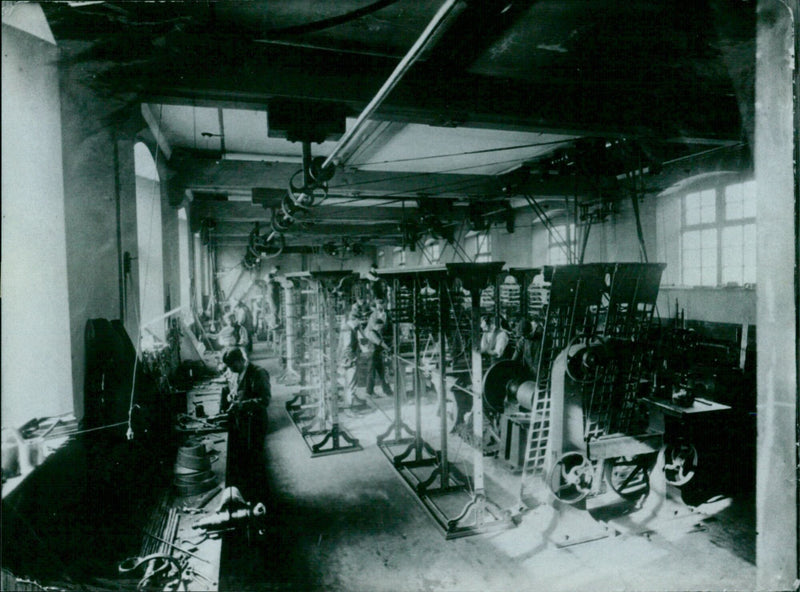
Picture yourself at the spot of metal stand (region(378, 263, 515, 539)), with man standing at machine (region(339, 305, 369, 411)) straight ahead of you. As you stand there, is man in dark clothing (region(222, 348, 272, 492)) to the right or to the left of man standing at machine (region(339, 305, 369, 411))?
left

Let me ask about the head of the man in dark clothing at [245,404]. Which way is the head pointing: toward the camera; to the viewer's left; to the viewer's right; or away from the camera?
to the viewer's left

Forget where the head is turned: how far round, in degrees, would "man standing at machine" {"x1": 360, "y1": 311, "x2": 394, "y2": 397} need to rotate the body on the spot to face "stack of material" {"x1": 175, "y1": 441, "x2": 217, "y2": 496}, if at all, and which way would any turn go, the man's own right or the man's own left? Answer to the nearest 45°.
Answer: approximately 90° to the man's own right

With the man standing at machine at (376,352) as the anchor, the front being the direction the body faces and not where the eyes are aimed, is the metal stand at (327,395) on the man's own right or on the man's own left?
on the man's own right

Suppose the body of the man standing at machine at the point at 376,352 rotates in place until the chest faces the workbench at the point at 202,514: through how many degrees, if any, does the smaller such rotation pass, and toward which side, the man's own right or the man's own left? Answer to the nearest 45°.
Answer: approximately 90° to the man's own right

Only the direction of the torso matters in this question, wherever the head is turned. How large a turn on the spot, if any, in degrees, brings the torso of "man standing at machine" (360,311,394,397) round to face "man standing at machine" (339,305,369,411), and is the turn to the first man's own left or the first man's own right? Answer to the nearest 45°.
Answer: approximately 135° to the first man's own right
